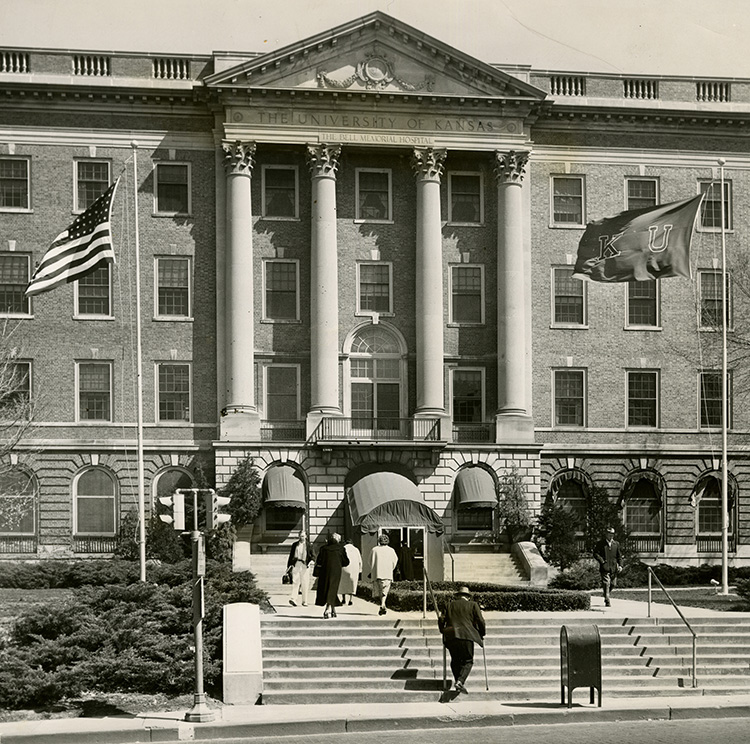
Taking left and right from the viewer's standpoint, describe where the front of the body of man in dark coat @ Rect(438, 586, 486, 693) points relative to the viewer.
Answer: facing away from the viewer

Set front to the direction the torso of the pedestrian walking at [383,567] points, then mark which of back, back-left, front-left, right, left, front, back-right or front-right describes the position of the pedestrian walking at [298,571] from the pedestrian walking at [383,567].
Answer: front-left

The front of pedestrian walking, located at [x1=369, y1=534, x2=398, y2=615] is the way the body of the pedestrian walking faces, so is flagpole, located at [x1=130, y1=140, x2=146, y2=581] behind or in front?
in front

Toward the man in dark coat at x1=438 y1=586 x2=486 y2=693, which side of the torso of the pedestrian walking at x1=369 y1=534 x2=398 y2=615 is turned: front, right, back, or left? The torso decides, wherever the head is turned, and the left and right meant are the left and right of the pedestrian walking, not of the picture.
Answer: back

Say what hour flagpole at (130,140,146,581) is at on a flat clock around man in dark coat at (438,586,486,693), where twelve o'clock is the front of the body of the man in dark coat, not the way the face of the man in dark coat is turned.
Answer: The flagpole is roughly at 11 o'clock from the man in dark coat.

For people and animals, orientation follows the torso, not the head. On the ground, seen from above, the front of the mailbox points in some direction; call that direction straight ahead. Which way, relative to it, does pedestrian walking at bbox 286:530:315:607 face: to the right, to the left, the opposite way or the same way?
the opposite way

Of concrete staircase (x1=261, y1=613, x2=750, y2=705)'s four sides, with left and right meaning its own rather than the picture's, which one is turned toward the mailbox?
front

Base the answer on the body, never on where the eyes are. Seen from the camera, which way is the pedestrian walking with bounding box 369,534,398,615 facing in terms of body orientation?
away from the camera
